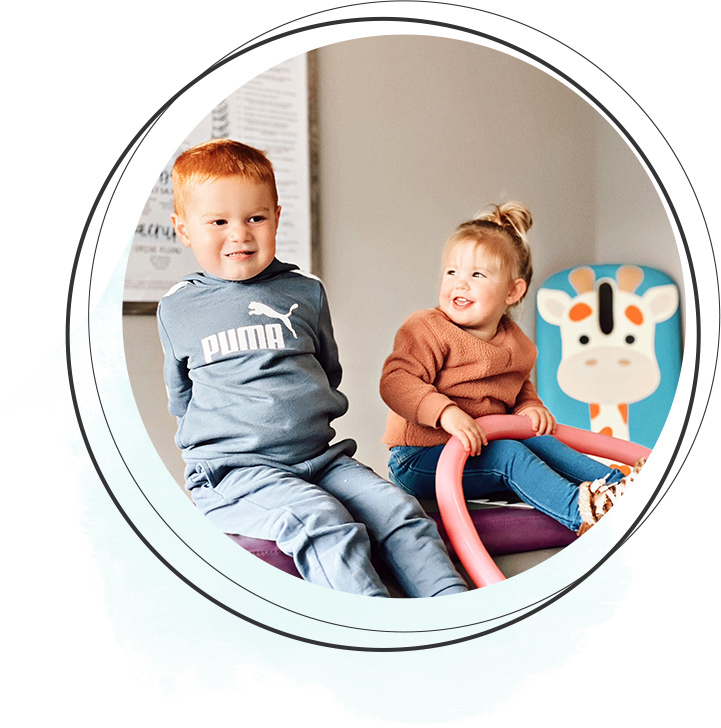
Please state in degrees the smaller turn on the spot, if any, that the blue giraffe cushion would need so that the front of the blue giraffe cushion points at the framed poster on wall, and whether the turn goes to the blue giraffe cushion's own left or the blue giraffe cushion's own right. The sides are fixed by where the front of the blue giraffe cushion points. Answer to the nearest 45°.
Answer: approximately 45° to the blue giraffe cushion's own right

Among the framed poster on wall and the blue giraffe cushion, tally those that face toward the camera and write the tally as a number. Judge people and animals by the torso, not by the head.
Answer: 2

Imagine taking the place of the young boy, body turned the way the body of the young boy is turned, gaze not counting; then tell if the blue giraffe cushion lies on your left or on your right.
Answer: on your left
